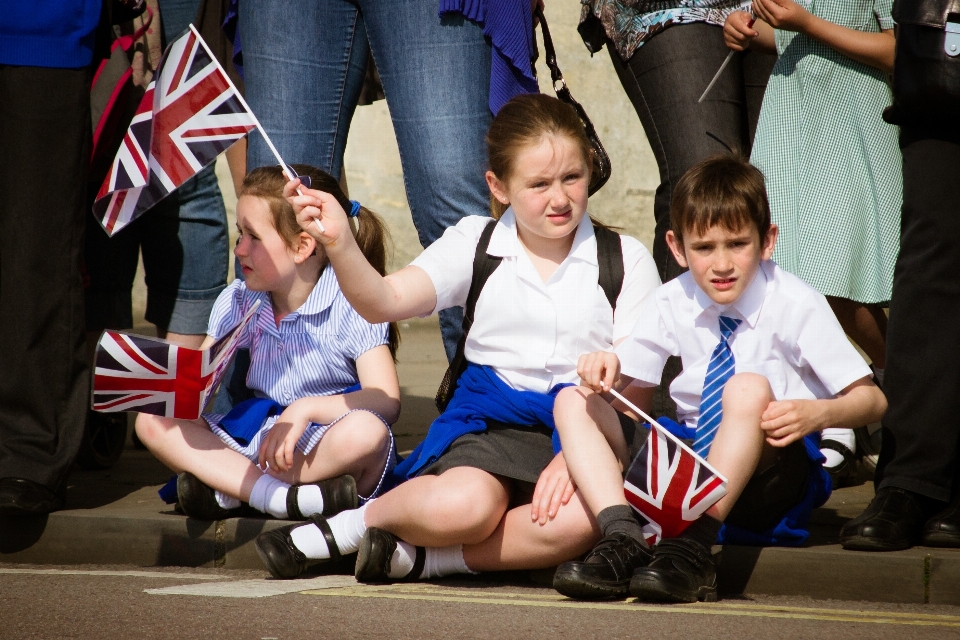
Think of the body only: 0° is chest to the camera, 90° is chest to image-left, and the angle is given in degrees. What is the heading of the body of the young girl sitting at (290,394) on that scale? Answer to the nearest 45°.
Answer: approximately 45°

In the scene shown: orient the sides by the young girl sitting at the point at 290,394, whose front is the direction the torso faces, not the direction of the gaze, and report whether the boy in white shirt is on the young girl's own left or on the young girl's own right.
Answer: on the young girl's own left

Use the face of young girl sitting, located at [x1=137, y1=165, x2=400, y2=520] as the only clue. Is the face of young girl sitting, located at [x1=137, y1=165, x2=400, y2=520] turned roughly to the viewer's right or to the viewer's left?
to the viewer's left

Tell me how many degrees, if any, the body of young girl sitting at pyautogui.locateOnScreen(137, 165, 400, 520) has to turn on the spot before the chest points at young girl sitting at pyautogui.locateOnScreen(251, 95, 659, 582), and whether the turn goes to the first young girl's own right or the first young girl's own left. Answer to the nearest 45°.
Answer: approximately 90° to the first young girl's own left

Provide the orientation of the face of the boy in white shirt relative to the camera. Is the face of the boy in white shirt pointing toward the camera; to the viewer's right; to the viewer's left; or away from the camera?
toward the camera
